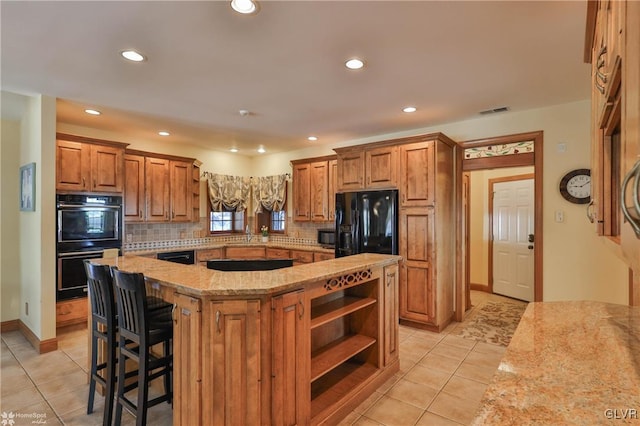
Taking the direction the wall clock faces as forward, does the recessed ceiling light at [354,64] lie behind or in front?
in front

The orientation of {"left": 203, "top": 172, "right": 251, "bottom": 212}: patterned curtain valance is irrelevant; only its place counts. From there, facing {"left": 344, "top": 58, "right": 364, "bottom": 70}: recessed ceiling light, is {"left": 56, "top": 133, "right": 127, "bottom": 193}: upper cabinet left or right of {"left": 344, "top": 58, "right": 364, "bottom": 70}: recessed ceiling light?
right

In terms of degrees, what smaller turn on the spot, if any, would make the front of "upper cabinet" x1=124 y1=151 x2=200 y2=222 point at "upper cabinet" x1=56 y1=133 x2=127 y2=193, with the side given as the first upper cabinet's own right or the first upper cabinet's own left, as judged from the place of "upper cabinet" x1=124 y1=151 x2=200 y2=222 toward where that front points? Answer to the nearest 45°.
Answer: approximately 90° to the first upper cabinet's own right

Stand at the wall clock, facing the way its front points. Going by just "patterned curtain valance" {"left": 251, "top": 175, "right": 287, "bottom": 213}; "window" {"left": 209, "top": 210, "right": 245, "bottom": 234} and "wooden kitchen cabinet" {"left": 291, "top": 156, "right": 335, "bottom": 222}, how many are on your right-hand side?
3

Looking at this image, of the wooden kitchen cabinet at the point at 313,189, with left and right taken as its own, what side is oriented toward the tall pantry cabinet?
left

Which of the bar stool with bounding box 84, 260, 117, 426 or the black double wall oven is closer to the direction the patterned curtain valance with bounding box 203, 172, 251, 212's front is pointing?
the bar stool

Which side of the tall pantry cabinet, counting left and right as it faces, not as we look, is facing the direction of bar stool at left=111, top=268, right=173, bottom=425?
front

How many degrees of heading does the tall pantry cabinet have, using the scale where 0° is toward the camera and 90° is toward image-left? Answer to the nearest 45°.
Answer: approximately 45°

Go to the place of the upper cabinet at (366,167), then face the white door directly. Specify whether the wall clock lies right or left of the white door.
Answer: right

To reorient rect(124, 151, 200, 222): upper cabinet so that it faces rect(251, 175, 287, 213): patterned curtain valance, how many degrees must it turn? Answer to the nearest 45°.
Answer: approximately 45° to its left
